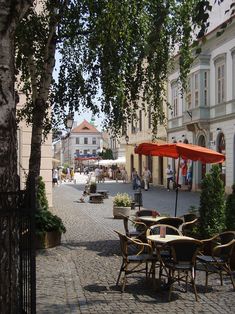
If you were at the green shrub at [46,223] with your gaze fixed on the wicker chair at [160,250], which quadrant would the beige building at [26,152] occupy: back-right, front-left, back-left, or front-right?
back-left

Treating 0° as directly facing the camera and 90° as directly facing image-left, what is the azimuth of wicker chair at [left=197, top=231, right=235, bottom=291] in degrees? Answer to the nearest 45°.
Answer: approximately 45°

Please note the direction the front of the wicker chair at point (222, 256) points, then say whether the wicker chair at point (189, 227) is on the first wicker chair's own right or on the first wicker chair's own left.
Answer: on the first wicker chair's own right

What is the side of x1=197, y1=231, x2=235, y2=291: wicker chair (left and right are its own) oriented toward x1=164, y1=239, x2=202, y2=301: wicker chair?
front

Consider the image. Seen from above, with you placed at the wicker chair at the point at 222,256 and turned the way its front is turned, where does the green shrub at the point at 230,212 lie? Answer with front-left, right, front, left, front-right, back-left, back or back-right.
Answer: back-right

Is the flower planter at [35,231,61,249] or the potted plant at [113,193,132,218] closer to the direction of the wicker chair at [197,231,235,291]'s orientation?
the flower planter
